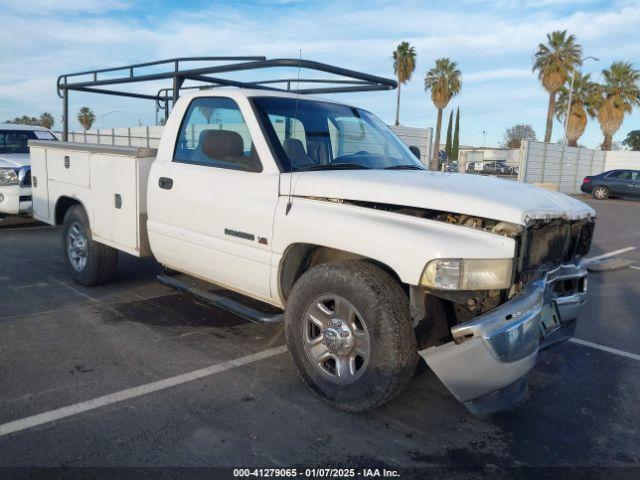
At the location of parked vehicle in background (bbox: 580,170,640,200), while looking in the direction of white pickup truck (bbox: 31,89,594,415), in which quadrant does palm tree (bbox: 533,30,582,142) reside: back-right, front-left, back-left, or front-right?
back-right

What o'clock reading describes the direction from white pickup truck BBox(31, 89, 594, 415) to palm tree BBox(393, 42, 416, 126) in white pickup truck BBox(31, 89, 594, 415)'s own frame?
The palm tree is roughly at 8 o'clock from the white pickup truck.

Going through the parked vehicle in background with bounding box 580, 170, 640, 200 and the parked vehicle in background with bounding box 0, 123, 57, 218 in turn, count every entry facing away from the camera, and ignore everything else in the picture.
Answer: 0

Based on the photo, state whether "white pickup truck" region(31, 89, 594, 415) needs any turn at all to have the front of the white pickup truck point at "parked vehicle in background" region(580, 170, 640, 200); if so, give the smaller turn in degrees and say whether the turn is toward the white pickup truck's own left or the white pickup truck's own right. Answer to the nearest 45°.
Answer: approximately 90° to the white pickup truck's own left

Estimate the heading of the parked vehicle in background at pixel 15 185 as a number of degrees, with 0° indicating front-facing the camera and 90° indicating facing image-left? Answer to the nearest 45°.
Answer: approximately 315°

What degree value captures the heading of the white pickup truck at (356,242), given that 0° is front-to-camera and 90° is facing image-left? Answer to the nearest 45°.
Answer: approximately 315°

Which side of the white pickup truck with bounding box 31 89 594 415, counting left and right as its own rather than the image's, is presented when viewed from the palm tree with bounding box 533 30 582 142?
left

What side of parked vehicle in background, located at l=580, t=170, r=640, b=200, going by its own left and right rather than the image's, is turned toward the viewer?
right

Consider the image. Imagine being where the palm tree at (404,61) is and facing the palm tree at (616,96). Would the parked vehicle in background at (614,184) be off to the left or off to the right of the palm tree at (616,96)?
right
